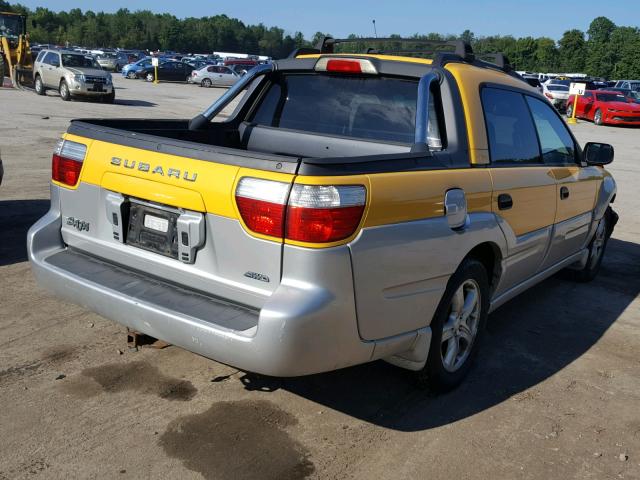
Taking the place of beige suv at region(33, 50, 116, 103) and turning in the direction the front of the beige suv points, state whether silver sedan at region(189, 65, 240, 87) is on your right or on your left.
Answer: on your left

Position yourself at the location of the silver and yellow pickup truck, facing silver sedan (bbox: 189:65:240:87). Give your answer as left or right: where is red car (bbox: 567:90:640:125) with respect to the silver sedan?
right

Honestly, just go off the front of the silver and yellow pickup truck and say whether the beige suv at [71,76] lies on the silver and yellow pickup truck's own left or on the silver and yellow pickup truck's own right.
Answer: on the silver and yellow pickup truck's own left

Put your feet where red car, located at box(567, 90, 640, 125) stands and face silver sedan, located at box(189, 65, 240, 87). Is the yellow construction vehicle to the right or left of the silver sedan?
left

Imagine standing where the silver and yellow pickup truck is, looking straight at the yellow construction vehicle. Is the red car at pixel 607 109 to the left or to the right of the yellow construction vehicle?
right

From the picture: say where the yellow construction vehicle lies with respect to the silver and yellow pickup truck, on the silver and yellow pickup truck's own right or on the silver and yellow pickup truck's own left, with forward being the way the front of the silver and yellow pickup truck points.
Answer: on the silver and yellow pickup truck's own left

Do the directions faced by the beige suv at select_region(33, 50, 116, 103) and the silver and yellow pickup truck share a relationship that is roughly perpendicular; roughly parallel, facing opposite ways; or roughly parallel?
roughly perpendicular

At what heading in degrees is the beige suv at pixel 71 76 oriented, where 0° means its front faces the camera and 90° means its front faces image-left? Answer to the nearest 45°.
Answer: approximately 315°

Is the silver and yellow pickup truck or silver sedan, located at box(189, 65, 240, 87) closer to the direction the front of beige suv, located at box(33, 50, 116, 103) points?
the silver and yellow pickup truck

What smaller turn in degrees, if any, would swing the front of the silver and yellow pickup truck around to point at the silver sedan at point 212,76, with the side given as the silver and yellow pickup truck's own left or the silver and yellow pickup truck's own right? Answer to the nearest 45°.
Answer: approximately 45° to the silver and yellow pickup truck's own left

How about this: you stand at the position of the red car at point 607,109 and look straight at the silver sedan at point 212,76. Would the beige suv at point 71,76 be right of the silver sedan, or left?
left
